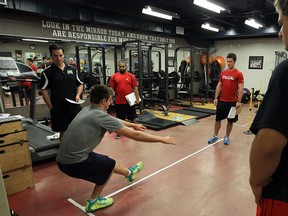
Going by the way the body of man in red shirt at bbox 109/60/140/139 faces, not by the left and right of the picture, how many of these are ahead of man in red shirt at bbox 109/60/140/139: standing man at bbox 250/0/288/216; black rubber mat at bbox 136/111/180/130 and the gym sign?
1

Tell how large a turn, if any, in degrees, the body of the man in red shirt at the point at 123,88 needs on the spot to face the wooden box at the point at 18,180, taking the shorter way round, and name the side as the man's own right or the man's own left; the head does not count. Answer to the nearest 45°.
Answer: approximately 45° to the man's own right

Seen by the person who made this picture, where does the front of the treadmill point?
facing away from the viewer and to the left of the viewer

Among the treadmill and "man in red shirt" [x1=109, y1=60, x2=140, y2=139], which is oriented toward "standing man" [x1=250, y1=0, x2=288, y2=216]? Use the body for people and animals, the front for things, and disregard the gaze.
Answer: the man in red shirt

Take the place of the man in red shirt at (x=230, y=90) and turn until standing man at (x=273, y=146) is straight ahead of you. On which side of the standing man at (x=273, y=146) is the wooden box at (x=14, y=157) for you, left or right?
right

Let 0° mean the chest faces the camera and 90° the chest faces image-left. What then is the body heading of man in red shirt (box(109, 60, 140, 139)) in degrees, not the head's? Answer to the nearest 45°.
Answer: approximately 0°

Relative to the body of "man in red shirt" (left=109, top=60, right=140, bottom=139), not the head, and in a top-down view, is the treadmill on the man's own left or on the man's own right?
on the man's own right

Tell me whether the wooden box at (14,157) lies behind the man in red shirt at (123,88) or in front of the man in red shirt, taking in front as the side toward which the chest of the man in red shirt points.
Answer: in front

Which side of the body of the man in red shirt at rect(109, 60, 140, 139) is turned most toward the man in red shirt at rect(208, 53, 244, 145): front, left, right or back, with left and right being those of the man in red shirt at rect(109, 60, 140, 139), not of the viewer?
left

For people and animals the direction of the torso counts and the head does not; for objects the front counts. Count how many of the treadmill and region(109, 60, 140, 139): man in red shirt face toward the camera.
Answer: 1

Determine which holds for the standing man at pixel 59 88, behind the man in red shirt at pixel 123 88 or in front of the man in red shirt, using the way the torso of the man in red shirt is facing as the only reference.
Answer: in front
